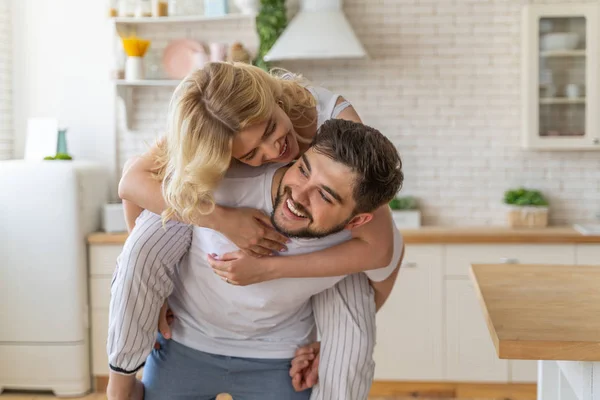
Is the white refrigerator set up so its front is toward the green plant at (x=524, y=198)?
no

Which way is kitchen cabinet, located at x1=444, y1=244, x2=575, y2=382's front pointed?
toward the camera

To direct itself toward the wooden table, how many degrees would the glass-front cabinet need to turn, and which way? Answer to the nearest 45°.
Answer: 0° — it already faces it

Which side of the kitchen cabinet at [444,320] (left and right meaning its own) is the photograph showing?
front

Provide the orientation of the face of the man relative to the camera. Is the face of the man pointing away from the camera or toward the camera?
toward the camera

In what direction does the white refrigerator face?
toward the camera

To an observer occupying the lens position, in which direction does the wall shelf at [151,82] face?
facing the viewer

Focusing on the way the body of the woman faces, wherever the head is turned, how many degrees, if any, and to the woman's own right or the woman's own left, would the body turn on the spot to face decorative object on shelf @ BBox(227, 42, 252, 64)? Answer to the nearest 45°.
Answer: approximately 180°

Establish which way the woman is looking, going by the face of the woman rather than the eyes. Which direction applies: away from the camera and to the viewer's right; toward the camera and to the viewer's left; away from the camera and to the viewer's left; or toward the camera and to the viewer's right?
toward the camera and to the viewer's right

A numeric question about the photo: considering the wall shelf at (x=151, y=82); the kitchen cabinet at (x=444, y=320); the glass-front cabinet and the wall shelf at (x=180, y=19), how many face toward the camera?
4

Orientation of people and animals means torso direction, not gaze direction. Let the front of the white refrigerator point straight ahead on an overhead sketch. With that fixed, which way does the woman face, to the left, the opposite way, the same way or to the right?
the same way

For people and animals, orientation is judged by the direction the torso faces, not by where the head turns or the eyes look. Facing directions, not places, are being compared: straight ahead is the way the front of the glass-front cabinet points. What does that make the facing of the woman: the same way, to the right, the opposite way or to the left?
the same way
